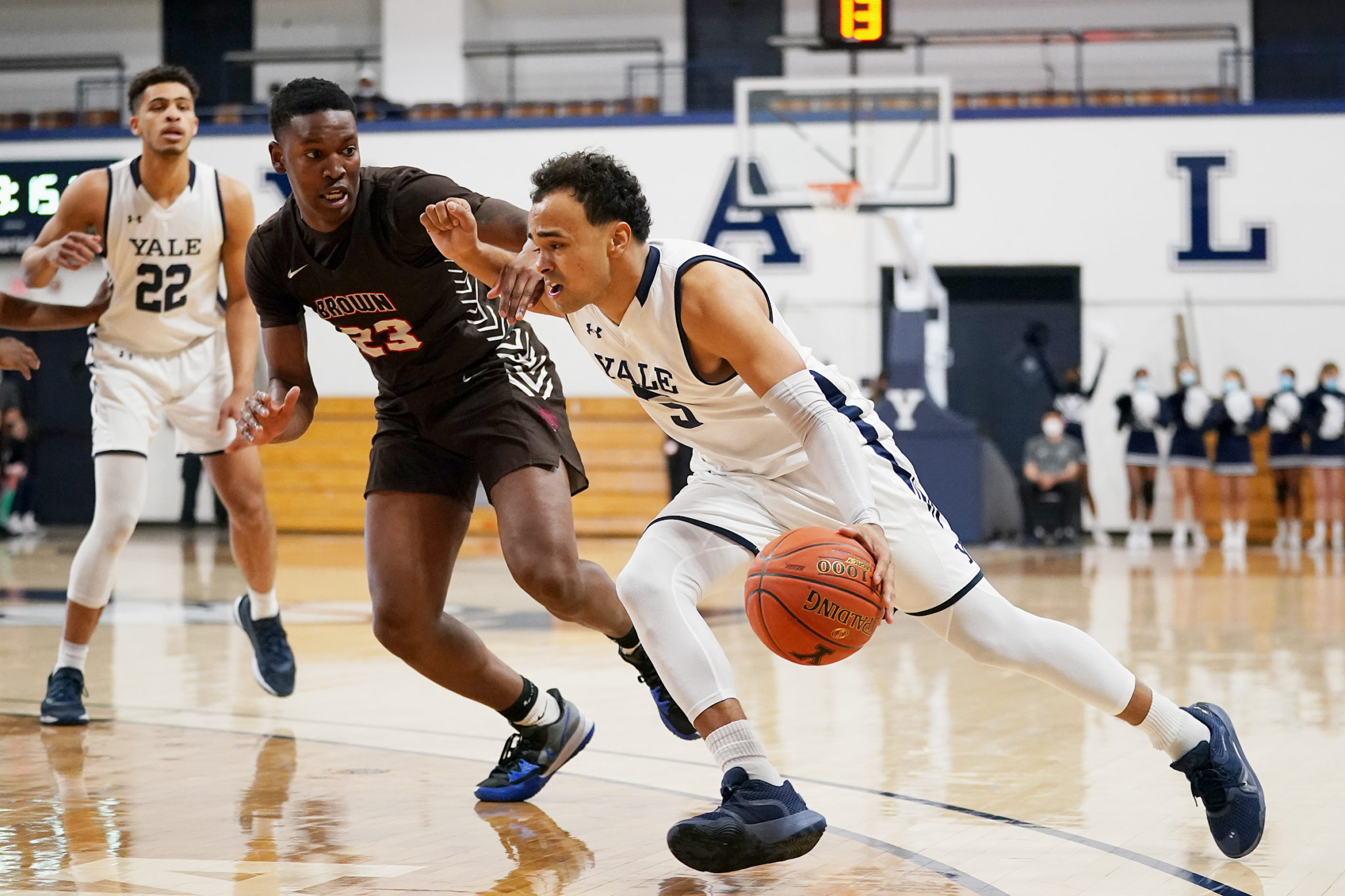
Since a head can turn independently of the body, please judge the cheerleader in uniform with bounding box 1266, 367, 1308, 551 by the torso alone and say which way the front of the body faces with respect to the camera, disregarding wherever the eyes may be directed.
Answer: toward the camera

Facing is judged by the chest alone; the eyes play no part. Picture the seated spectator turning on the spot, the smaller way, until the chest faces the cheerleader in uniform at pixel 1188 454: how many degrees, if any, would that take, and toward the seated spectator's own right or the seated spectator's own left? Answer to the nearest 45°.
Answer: approximately 135° to the seated spectator's own left

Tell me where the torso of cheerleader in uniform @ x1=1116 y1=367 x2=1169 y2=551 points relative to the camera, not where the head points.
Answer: toward the camera

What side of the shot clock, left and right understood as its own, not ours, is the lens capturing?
front

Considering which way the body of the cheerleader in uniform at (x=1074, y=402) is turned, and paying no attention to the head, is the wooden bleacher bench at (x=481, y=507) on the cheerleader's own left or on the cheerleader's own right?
on the cheerleader's own right

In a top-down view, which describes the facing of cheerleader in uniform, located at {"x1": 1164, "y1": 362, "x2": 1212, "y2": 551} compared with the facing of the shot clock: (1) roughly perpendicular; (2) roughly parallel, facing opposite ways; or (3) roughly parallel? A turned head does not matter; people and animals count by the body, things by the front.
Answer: roughly parallel

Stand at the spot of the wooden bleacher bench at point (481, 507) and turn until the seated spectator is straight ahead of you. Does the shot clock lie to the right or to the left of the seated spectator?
right

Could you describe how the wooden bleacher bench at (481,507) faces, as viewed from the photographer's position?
facing the viewer

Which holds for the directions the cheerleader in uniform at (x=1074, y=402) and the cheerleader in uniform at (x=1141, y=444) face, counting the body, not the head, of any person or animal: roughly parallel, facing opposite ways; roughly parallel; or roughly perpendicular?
roughly parallel

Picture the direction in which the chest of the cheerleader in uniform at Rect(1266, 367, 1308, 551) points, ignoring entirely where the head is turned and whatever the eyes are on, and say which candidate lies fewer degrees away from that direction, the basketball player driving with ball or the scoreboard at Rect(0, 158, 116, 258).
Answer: the basketball player driving with ball

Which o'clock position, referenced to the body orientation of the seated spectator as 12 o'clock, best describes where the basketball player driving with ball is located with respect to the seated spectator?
The basketball player driving with ball is roughly at 12 o'clock from the seated spectator.

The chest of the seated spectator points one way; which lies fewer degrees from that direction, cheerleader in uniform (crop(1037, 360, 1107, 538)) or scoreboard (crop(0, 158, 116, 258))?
the scoreboard

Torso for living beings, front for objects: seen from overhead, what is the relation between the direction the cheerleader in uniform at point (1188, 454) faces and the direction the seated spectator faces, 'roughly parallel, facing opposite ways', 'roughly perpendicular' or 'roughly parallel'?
roughly parallel

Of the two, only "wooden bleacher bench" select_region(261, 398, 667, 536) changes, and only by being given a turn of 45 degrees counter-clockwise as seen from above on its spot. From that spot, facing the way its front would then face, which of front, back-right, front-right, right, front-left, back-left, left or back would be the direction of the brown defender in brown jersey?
front-right
